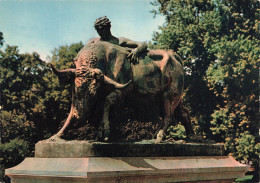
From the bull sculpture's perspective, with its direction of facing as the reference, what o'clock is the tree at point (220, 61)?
The tree is roughly at 5 o'clock from the bull sculpture.

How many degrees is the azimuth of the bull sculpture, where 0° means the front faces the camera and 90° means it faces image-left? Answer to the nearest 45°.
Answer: approximately 45°

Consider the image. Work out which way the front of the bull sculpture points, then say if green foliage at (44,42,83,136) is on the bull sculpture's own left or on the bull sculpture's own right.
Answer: on the bull sculpture's own right

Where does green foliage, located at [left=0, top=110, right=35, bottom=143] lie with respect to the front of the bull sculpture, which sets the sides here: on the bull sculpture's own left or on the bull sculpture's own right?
on the bull sculpture's own right

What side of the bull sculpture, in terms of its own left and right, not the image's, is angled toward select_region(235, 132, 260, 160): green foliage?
back

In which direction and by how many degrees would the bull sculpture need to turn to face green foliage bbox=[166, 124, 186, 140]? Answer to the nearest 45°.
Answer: approximately 135° to its right
